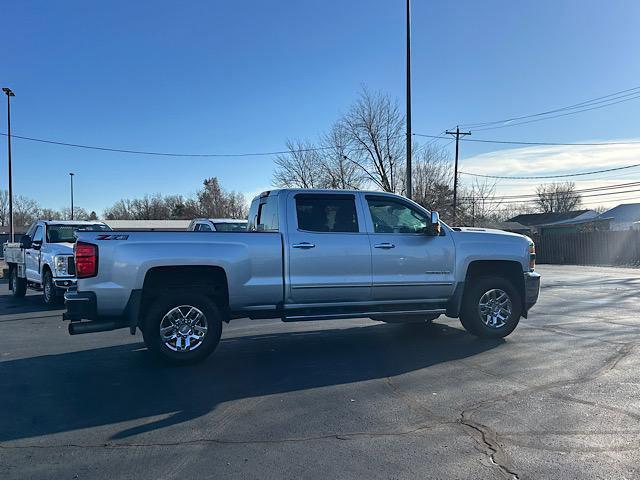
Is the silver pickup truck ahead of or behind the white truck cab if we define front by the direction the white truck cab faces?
ahead

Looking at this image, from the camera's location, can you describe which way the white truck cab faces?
facing the viewer and to the right of the viewer

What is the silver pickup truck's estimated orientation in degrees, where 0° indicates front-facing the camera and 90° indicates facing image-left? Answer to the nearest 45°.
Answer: approximately 270°

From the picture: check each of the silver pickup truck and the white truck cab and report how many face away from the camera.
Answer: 0

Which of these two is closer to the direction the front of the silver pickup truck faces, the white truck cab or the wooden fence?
the wooden fence

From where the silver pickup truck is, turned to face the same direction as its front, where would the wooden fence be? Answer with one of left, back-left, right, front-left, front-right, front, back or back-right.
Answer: front-left

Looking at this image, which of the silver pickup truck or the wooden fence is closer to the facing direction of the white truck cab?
the silver pickup truck

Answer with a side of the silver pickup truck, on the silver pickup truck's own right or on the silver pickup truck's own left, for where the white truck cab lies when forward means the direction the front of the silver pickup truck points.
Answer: on the silver pickup truck's own left

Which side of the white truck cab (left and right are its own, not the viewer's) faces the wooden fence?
left
